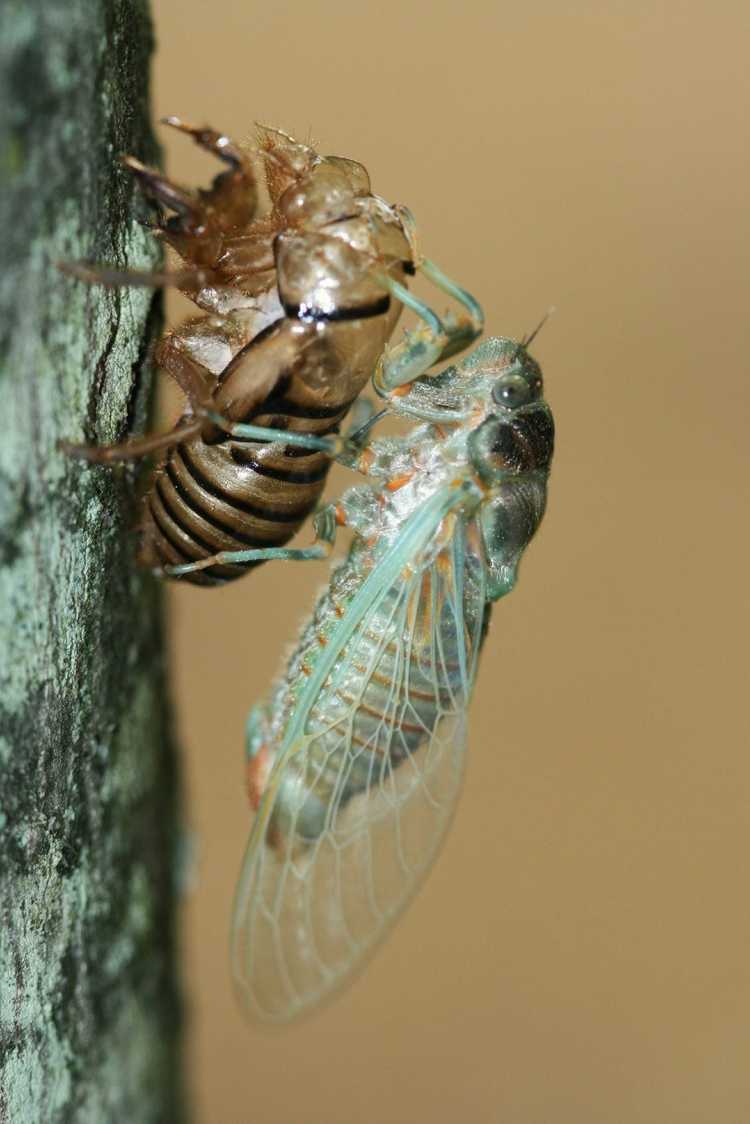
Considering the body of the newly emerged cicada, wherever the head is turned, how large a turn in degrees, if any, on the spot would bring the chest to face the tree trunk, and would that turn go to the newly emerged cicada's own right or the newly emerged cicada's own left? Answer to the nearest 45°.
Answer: approximately 135° to the newly emerged cicada's own right

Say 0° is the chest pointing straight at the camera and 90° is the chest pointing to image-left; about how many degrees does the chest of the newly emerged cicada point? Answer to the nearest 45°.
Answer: approximately 270°
